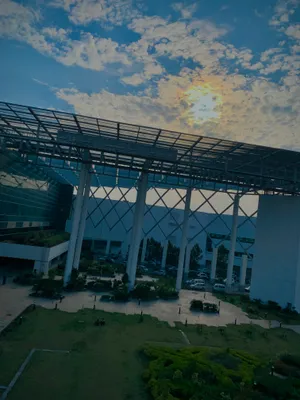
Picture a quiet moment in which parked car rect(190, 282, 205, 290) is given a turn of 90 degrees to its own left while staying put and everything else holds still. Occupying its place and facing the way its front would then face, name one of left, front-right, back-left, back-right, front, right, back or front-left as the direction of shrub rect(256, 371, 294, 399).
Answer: front

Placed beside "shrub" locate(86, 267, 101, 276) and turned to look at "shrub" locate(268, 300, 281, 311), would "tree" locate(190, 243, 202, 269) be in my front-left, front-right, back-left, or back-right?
front-left

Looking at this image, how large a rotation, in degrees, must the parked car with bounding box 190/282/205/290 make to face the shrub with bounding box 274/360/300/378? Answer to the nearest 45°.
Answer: approximately 90° to its left

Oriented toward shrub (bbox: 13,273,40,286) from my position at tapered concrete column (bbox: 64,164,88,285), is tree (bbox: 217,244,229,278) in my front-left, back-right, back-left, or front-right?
back-right

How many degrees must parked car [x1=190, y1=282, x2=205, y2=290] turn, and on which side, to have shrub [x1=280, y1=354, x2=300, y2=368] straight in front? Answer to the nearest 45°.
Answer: approximately 90° to its left

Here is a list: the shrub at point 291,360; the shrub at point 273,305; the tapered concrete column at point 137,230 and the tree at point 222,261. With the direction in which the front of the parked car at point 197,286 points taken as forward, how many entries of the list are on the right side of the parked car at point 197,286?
1

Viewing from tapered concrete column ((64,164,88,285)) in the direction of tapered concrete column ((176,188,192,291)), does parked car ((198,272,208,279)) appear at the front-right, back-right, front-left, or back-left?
front-left

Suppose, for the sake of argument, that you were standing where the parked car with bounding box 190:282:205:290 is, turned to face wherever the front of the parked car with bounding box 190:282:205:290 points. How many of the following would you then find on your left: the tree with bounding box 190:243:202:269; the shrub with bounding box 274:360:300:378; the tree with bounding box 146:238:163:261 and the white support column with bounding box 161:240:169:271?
1
